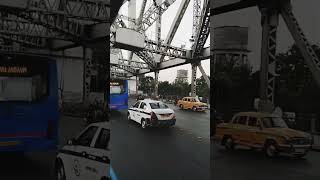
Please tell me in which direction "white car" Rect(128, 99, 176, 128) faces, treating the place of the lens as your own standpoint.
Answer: facing away from the viewer and to the left of the viewer

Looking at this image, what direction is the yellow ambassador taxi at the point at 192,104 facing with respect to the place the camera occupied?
facing the viewer and to the right of the viewer
